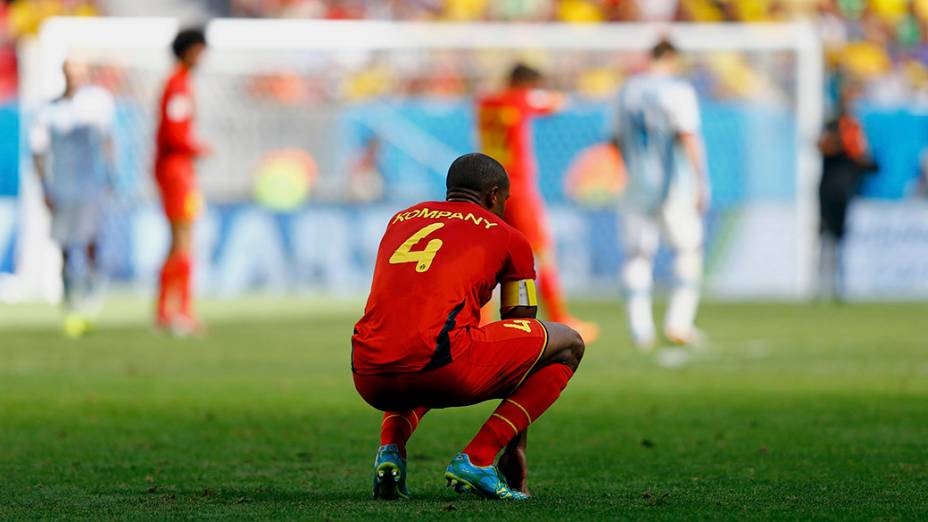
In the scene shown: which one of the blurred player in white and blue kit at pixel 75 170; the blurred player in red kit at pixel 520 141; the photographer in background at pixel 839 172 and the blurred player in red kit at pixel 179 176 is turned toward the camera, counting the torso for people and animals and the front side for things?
the blurred player in white and blue kit

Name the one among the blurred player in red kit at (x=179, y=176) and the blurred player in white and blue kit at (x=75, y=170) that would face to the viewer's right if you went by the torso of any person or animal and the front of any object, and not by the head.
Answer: the blurred player in red kit

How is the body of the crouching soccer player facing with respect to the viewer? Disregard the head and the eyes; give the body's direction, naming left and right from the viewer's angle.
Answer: facing away from the viewer and to the right of the viewer

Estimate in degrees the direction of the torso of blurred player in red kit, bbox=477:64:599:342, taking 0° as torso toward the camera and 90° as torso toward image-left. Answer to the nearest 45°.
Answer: approximately 225°

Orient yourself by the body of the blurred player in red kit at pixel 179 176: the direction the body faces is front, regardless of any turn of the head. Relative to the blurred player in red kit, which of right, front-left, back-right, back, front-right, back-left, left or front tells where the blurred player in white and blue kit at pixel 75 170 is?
back-left

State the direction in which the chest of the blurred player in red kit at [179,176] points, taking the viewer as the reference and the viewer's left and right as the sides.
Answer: facing to the right of the viewer
